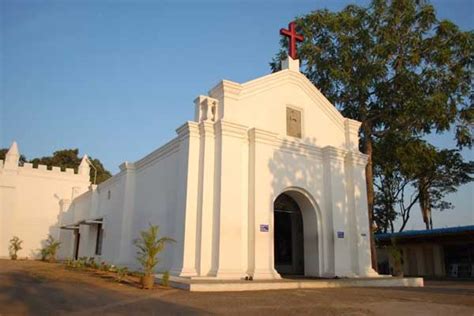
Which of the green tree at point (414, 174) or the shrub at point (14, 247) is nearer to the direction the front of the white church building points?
the green tree

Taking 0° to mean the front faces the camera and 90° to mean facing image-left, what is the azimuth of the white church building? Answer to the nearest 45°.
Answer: approximately 315°

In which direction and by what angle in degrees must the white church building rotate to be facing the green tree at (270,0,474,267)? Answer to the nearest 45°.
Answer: approximately 90° to its left

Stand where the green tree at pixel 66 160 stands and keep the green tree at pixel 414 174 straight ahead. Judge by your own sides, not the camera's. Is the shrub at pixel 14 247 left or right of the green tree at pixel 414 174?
right

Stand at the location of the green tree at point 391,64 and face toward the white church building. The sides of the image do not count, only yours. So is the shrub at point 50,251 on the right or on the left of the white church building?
right

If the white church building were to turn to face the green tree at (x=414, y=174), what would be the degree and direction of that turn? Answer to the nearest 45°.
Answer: approximately 90° to its left

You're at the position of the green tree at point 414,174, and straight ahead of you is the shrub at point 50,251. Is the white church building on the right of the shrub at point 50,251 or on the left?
left

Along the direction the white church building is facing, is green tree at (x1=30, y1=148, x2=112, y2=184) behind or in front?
behind
